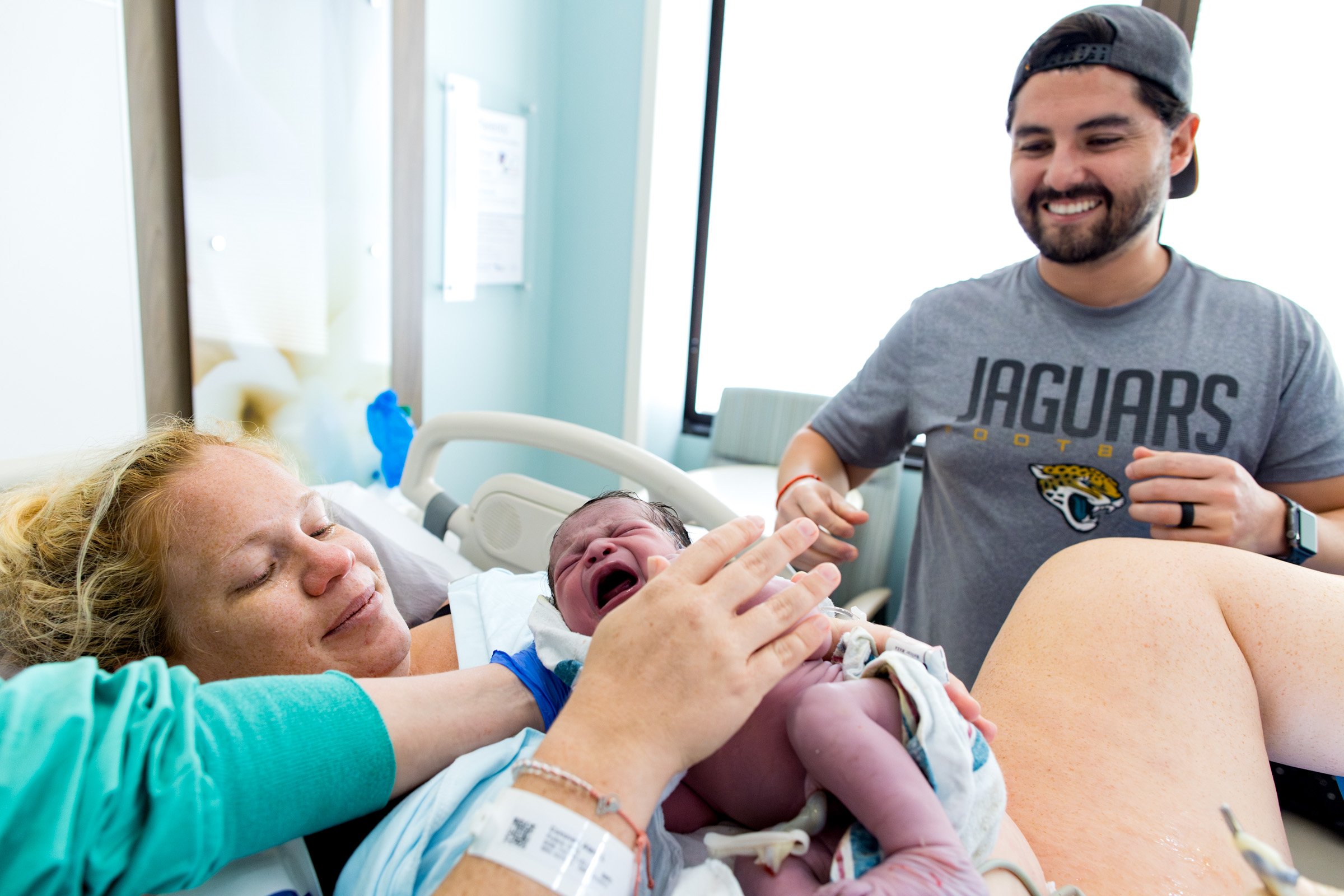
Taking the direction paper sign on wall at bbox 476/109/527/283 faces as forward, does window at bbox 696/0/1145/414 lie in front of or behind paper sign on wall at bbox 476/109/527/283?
in front

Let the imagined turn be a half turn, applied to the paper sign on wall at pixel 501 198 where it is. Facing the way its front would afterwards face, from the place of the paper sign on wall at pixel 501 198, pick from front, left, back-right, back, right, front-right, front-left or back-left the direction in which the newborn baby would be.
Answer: back-left

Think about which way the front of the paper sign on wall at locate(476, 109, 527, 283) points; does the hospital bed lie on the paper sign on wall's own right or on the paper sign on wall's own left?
on the paper sign on wall's own right

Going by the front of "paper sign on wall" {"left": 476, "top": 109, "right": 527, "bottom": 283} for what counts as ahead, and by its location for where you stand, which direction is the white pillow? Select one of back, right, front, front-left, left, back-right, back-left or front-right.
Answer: front-right

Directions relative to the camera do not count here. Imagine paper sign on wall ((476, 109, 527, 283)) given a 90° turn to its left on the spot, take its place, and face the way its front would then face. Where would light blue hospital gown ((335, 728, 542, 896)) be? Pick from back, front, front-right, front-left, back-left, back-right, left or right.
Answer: back-right

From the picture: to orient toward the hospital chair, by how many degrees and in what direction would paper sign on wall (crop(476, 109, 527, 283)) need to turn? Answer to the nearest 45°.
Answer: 0° — it already faces it

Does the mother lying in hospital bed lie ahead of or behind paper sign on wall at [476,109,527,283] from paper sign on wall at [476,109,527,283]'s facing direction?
ahead

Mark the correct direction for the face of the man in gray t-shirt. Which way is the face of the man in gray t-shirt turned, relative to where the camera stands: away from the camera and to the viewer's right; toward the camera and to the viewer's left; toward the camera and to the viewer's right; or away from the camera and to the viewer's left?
toward the camera and to the viewer's left
